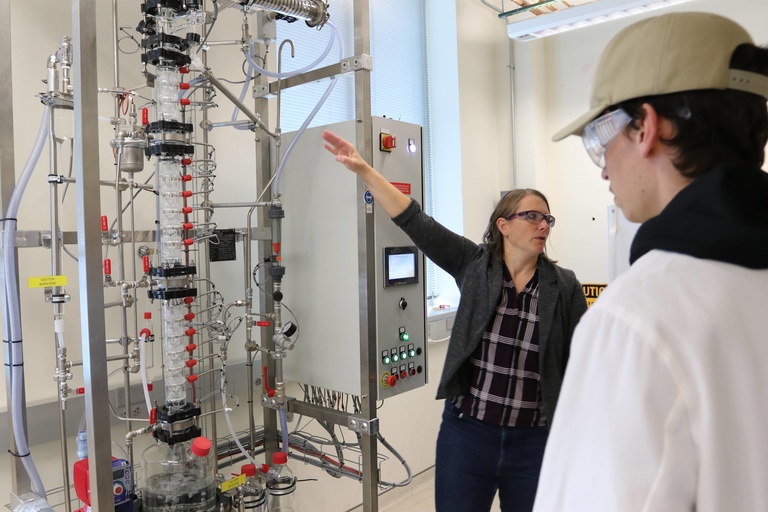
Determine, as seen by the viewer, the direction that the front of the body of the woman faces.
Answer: toward the camera

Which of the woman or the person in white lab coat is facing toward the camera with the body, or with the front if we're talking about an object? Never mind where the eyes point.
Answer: the woman

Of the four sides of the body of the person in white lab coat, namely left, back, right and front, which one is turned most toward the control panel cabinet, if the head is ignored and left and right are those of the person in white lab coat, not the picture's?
front

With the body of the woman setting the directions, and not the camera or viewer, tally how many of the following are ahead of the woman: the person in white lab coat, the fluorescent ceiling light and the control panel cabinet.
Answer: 1

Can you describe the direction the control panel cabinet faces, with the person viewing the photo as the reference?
facing the viewer and to the right of the viewer

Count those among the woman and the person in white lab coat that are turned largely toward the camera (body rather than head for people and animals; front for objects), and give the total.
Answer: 1

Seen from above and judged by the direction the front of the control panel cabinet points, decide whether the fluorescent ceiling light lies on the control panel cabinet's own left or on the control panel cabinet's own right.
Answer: on the control panel cabinet's own left

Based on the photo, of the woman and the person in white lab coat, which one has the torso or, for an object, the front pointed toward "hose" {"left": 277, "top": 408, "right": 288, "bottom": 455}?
the person in white lab coat

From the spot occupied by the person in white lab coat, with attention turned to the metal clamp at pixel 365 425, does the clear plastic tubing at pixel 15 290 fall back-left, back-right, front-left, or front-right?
front-left

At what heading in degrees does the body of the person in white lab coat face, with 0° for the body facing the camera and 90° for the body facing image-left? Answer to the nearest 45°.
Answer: approximately 135°

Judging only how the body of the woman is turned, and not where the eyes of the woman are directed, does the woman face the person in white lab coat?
yes
